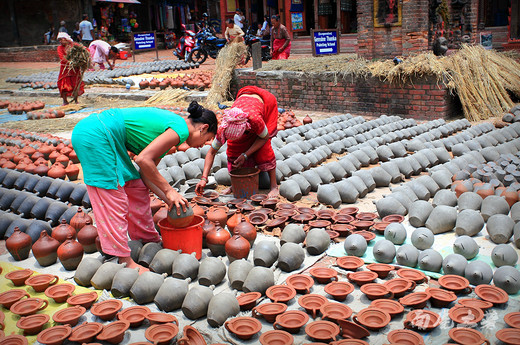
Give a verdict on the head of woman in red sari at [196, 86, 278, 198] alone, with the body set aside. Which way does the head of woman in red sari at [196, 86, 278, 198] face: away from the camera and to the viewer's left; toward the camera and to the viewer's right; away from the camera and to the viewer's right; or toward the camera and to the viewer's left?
toward the camera and to the viewer's left

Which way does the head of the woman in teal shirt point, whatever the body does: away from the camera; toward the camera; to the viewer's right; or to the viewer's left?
to the viewer's right

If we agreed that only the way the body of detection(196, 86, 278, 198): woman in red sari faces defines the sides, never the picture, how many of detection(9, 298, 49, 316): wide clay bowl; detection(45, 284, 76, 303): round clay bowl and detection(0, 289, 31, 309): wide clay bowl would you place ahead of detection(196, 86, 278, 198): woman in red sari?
3

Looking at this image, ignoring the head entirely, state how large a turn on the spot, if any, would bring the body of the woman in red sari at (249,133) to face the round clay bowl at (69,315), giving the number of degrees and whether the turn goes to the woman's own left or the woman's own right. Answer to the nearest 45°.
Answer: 0° — they already face it

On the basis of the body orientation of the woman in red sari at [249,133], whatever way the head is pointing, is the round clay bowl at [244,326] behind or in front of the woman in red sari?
in front

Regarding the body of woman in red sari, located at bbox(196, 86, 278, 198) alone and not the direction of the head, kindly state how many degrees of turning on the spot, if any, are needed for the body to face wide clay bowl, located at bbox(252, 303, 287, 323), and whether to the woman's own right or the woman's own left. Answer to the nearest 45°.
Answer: approximately 45° to the woman's own left

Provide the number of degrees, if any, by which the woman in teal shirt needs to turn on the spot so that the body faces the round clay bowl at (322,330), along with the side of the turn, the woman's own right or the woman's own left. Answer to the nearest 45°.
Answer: approximately 45° to the woman's own right

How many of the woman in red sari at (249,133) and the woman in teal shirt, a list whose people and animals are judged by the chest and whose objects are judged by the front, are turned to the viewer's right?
1

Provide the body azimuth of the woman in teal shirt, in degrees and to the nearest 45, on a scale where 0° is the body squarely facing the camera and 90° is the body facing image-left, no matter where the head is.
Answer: approximately 270°

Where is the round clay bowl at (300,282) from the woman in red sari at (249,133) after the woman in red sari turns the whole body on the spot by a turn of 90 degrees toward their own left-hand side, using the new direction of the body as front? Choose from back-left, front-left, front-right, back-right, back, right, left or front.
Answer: front-right

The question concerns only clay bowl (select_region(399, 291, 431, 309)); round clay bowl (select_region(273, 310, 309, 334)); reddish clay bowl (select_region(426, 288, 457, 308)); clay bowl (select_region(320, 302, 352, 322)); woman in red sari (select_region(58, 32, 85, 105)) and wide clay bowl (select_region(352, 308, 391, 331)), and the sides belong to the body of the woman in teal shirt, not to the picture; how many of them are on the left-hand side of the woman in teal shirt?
1

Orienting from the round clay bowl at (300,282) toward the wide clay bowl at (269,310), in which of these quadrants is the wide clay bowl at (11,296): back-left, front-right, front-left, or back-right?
front-right

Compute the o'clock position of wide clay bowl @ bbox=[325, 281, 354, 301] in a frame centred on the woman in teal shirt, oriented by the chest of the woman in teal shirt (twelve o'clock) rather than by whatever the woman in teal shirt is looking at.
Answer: The wide clay bowl is roughly at 1 o'clock from the woman in teal shirt.

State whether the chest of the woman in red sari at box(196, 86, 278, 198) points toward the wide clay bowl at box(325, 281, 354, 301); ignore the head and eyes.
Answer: no
